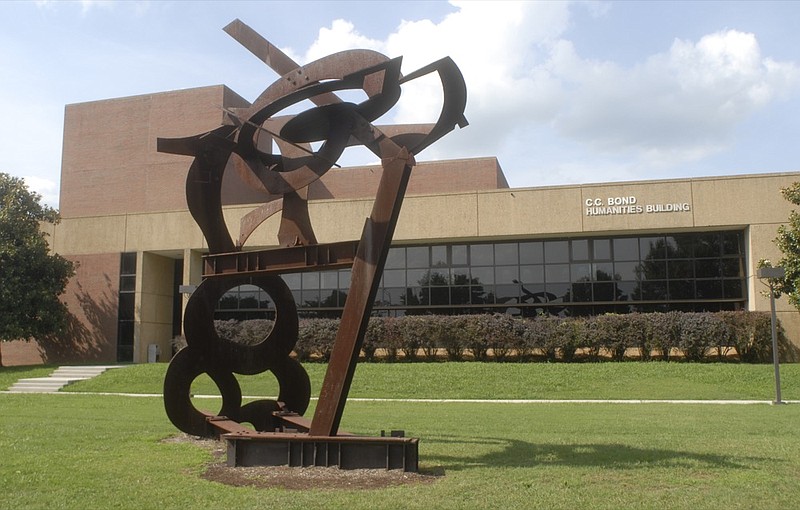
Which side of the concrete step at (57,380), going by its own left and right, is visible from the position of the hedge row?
left

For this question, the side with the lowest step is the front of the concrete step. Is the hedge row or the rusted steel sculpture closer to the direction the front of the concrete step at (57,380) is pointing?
the rusted steel sculpture

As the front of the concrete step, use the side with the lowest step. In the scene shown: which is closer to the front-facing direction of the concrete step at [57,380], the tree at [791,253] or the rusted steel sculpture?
the rusted steel sculpture

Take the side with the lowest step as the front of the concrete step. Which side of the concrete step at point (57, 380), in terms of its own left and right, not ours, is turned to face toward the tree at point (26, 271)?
back

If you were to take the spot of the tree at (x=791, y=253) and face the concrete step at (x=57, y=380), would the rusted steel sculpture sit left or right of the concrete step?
left
